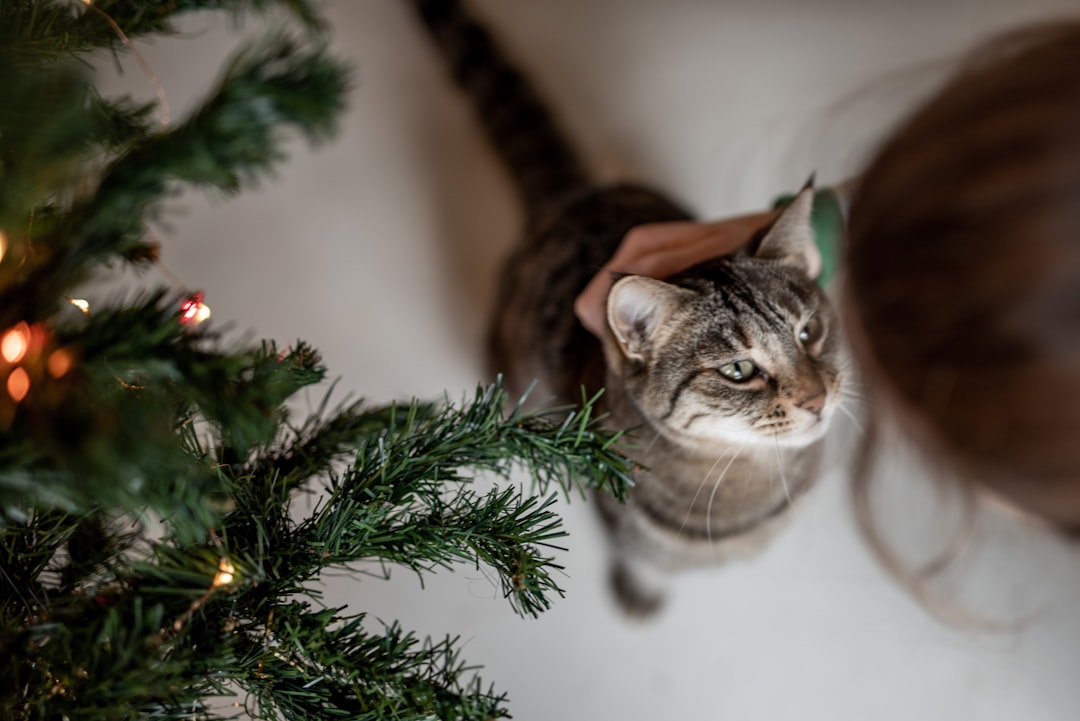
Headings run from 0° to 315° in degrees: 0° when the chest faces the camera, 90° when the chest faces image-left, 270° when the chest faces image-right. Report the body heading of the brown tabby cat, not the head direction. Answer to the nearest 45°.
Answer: approximately 315°
